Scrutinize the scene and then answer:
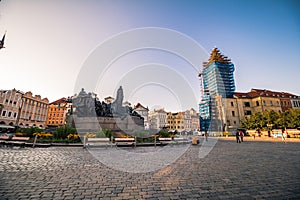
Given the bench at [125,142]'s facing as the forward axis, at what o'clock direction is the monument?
The monument is roughly at 5 o'clock from the bench.

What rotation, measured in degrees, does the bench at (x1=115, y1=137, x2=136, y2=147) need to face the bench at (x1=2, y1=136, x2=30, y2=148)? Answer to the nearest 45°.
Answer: approximately 90° to its right

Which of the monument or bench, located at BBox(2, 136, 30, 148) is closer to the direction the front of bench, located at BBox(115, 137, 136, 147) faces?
the bench

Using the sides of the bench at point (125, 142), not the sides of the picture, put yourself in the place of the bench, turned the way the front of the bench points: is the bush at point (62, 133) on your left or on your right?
on your right

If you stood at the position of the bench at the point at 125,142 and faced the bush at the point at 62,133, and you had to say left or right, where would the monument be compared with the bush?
right

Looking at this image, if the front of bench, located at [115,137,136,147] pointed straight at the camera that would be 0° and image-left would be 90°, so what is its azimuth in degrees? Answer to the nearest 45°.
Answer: approximately 0°

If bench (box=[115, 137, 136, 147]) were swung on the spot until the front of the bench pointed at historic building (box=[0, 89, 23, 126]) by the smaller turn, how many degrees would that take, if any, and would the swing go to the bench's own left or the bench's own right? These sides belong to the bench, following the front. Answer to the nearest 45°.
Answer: approximately 135° to the bench's own right
